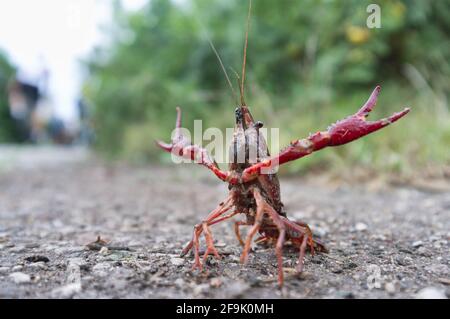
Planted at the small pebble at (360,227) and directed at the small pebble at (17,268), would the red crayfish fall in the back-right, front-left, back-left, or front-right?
front-left

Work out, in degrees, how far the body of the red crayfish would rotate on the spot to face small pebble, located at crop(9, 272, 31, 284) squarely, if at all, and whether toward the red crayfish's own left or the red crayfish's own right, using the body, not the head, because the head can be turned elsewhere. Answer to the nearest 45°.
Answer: approximately 45° to the red crayfish's own right

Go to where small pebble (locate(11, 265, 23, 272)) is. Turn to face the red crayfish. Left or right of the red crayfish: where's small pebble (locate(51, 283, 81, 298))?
right

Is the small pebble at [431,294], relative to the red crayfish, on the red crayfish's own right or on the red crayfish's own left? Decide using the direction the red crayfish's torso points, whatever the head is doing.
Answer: on the red crayfish's own left

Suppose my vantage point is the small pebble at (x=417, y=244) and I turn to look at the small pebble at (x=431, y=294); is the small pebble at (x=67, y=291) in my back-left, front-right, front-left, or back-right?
front-right

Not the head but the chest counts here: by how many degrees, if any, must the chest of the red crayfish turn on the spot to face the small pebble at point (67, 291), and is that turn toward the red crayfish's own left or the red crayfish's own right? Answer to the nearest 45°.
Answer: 0° — it already faces it

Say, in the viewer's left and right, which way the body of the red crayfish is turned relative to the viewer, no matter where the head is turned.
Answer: facing the viewer and to the left of the viewer

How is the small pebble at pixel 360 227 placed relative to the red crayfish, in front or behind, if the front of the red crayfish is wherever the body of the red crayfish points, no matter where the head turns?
behind

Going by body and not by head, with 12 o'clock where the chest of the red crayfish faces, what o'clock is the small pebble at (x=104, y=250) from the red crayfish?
The small pebble is roughly at 2 o'clock from the red crayfish.
